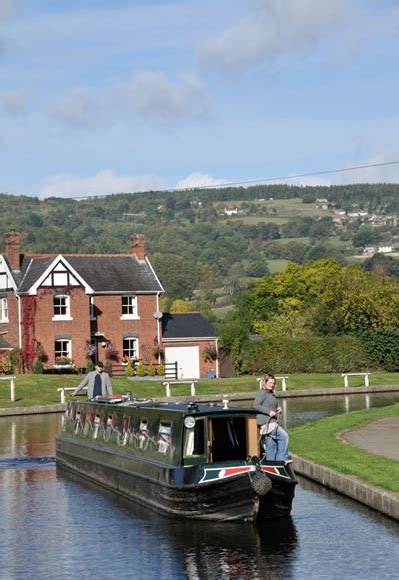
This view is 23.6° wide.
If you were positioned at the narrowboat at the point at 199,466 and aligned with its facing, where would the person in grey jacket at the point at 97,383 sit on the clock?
The person in grey jacket is roughly at 7 o'clock from the narrowboat.

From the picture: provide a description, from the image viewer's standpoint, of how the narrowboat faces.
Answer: facing the viewer and to the right of the viewer

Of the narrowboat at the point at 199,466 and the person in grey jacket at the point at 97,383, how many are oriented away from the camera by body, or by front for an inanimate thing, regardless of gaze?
0

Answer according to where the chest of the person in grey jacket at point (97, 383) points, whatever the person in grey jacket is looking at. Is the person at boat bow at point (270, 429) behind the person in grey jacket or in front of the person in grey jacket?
in front

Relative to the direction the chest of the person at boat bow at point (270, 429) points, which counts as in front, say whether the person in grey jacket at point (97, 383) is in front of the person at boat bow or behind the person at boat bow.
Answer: behind

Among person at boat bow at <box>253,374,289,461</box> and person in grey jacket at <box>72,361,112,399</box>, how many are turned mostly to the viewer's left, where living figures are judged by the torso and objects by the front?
0

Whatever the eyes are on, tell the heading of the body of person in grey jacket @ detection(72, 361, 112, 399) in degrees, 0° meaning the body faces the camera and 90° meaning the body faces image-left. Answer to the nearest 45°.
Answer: approximately 0°
